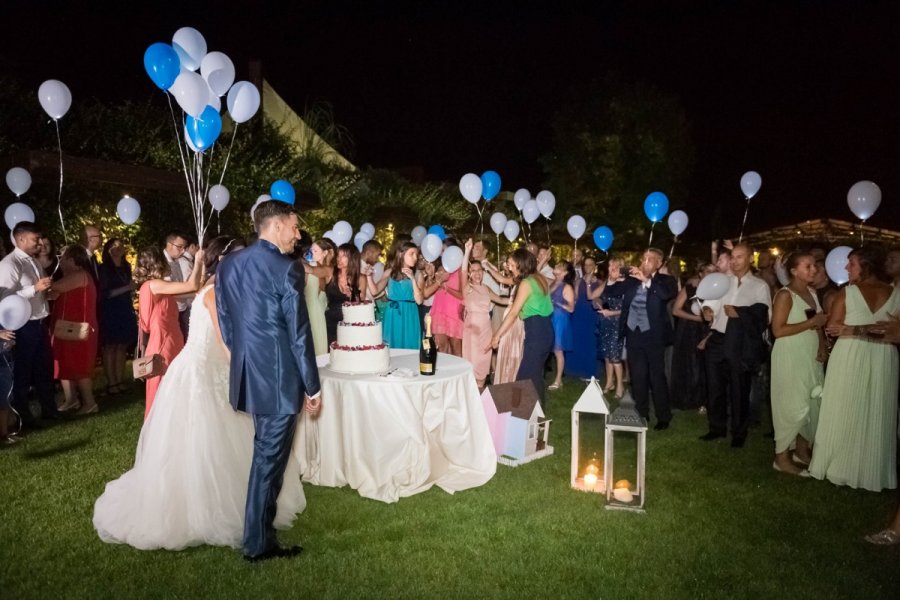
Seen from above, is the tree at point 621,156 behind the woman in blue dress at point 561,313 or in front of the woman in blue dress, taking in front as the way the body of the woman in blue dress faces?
behind

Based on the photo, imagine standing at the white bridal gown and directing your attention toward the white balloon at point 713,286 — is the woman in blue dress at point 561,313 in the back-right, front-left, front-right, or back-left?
front-left

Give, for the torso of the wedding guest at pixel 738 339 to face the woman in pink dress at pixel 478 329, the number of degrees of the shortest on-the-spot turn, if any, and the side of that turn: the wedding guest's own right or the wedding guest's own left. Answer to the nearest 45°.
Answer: approximately 45° to the wedding guest's own right

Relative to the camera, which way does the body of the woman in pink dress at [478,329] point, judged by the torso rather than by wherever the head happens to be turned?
toward the camera

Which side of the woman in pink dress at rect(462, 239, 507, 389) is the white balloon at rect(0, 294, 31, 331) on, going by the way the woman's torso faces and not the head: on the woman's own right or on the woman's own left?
on the woman's own right

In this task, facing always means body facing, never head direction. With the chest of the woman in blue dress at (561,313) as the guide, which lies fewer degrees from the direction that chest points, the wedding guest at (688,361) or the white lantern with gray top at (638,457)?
the white lantern with gray top

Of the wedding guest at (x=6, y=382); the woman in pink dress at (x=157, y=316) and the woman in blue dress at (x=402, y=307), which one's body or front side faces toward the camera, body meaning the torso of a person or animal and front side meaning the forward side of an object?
the woman in blue dress

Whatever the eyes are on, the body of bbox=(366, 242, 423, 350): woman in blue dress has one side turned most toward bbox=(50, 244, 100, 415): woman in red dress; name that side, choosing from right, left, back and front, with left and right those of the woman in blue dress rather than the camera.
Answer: right

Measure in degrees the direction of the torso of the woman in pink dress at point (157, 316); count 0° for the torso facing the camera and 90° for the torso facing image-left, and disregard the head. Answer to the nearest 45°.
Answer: approximately 270°

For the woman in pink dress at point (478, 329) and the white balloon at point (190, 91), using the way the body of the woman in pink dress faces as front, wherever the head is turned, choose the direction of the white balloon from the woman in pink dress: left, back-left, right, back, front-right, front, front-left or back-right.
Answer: front-right

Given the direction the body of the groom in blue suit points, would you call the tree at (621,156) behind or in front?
in front

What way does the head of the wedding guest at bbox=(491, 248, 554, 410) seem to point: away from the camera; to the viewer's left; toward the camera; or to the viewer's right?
to the viewer's left

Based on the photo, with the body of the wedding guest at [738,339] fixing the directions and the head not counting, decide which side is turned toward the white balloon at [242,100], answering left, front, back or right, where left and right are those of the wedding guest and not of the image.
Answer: front

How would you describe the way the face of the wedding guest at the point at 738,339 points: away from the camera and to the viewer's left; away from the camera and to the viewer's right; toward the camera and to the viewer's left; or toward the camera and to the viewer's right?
toward the camera and to the viewer's left

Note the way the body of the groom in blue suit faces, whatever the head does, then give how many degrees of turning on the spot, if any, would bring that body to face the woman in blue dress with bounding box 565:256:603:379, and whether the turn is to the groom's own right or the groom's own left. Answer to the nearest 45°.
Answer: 0° — they already face them
